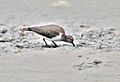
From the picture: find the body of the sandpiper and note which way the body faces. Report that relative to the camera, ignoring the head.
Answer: to the viewer's right
